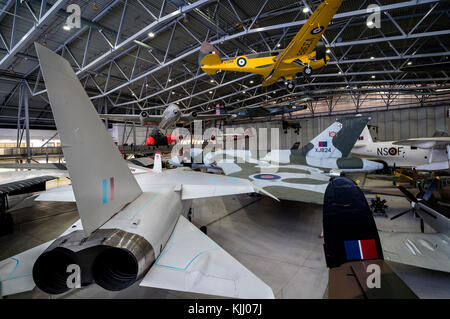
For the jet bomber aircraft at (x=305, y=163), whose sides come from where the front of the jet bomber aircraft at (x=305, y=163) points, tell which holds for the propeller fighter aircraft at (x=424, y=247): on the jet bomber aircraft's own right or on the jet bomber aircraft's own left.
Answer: on the jet bomber aircraft's own left

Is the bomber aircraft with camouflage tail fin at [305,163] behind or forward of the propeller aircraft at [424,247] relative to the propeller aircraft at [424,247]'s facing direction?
forward

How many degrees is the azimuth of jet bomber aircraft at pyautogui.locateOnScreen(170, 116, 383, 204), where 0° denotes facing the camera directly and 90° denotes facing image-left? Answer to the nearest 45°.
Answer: approximately 90°

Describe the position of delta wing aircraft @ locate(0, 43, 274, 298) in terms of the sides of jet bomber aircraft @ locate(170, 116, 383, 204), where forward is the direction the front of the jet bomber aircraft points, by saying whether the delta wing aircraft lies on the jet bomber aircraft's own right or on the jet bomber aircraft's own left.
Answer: on the jet bomber aircraft's own left

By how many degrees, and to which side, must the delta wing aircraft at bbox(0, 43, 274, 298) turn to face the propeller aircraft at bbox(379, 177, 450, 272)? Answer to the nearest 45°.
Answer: approximately 45° to its right

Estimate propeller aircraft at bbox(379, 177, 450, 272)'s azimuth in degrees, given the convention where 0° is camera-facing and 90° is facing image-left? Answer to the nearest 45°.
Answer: approximately 135°

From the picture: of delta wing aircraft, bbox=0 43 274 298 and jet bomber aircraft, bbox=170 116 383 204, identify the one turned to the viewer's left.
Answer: the jet bomber aircraft

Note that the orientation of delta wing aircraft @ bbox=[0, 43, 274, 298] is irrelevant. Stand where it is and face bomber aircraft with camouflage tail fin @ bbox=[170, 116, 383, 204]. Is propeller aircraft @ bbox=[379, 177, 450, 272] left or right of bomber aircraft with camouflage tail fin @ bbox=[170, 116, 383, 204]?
right

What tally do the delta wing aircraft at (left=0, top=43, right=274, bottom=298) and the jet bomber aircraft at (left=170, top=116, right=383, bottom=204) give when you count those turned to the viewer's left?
1

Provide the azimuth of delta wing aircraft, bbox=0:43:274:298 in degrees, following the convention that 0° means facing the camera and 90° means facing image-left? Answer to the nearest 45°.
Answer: approximately 225°

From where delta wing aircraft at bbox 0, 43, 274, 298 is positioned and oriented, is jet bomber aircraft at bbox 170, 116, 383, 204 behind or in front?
in front
